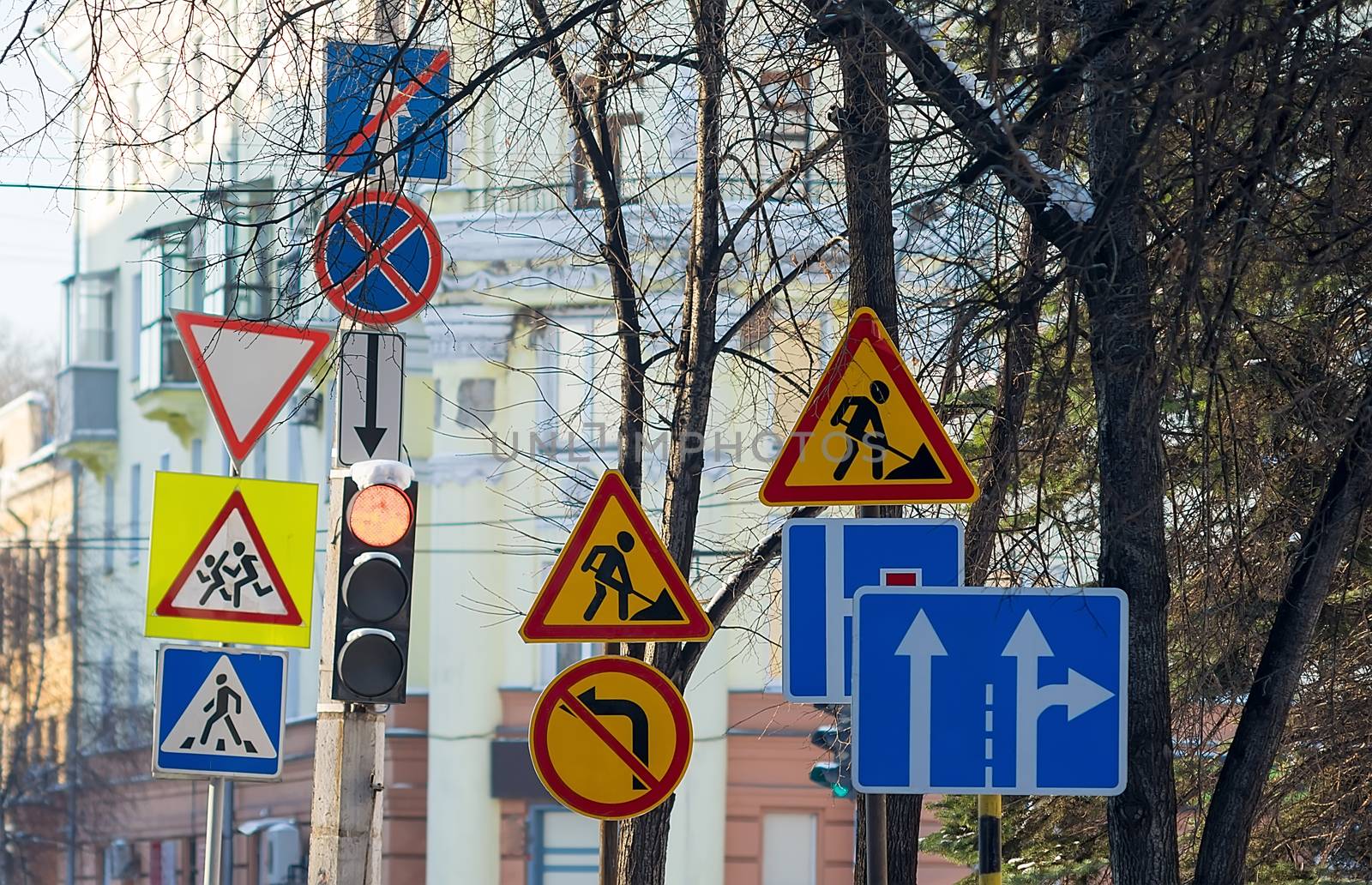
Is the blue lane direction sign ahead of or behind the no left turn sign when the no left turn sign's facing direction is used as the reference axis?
ahead

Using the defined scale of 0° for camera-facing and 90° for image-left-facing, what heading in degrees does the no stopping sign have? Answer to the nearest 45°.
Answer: approximately 0°

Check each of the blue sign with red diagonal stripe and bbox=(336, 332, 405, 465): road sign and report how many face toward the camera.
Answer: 2

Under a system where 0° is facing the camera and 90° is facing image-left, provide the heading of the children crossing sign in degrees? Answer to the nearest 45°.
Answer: approximately 0°

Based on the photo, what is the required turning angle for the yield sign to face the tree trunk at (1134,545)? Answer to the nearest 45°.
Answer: approximately 45° to its left

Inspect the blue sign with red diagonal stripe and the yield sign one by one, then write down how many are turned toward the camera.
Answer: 2
